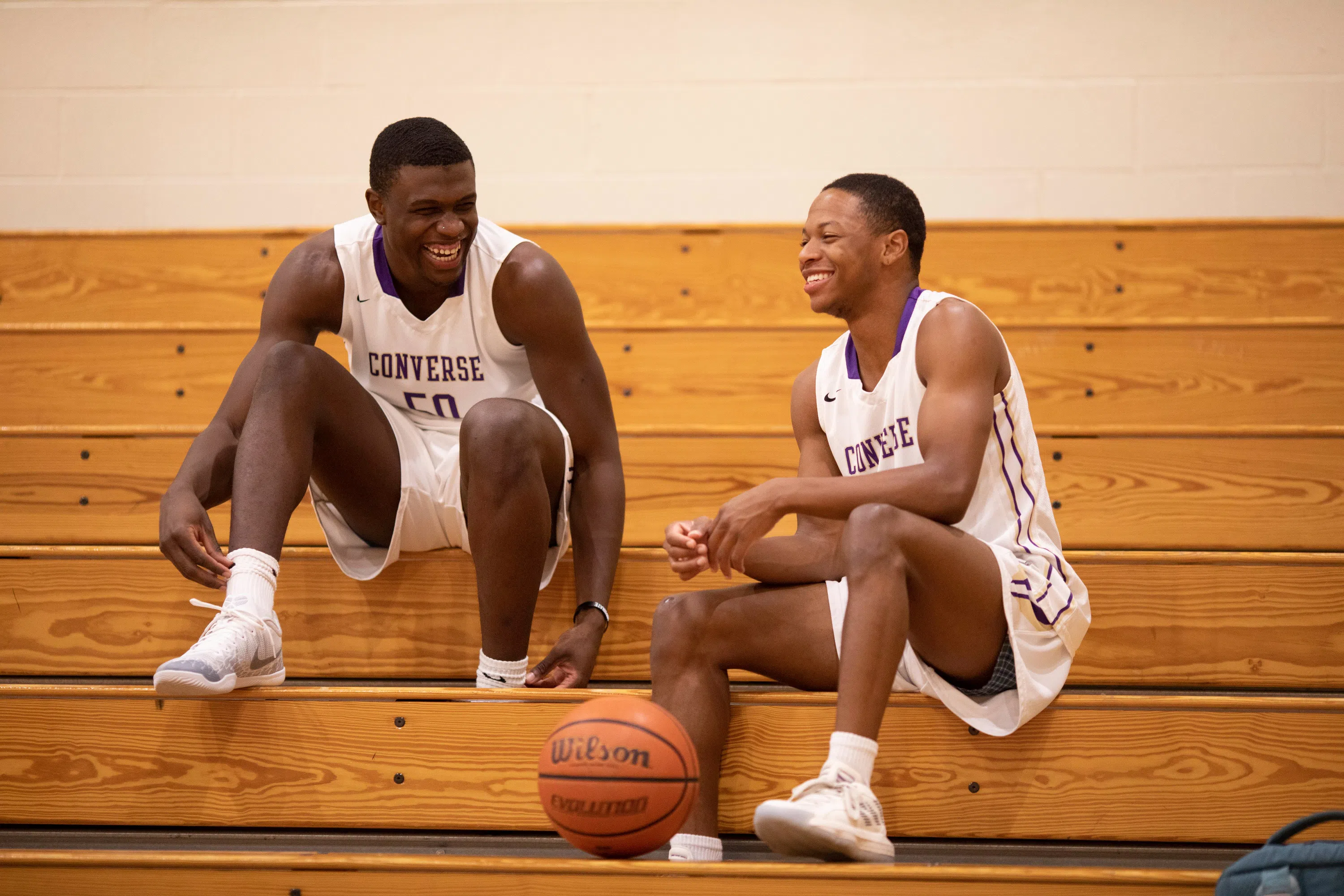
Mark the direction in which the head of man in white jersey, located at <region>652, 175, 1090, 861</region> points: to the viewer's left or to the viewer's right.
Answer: to the viewer's left

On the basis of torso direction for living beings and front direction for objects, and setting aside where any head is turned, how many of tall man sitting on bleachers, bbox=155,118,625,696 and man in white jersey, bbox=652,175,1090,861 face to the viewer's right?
0

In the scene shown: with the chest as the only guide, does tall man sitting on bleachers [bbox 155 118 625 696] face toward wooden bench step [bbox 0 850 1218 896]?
yes

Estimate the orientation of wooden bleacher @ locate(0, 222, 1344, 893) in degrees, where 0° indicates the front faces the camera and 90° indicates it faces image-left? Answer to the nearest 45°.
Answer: approximately 0°

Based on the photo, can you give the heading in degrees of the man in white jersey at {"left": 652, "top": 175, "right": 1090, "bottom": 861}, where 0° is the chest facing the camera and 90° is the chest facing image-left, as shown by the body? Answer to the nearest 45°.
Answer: approximately 45°

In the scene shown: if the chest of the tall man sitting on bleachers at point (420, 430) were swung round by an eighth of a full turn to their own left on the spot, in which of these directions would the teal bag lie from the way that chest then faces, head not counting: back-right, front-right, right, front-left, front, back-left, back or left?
front
